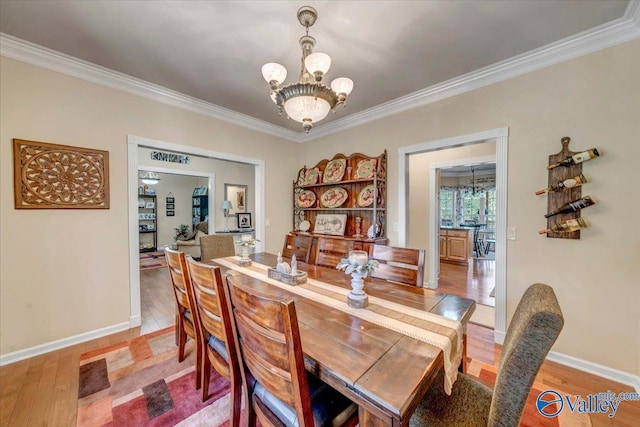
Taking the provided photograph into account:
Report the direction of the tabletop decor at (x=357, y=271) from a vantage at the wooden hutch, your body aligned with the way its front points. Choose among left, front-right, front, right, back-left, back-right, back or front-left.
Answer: front-left

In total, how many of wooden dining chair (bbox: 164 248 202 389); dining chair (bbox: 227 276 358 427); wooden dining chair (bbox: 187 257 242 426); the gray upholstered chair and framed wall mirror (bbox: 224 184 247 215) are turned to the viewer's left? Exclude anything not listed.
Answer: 1

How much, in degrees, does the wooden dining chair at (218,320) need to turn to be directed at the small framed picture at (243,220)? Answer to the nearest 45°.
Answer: approximately 45° to its left

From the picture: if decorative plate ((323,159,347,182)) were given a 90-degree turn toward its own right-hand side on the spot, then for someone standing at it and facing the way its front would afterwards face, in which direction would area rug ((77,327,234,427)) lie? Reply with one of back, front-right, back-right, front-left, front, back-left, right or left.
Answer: left

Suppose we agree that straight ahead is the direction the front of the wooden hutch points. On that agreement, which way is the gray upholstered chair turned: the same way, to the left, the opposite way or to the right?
to the right

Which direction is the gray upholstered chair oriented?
to the viewer's left

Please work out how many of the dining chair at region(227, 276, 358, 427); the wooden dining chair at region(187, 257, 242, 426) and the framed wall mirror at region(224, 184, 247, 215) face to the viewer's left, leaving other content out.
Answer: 0

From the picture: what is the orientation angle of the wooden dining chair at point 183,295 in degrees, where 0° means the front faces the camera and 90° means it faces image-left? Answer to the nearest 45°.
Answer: approximately 225°

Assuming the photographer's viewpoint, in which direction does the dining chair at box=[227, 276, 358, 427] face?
facing away from the viewer and to the right of the viewer

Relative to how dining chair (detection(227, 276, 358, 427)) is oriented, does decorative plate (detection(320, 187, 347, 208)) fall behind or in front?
in front

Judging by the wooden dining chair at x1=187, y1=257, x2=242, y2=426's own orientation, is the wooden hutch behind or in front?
in front

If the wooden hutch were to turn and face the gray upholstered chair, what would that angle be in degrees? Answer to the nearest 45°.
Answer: approximately 45° to its left

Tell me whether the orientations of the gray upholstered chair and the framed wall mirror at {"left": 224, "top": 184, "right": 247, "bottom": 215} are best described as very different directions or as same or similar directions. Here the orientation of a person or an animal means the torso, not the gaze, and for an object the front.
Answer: very different directions

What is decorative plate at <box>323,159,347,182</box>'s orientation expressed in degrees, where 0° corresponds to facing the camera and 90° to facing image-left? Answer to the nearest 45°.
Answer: approximately 45°

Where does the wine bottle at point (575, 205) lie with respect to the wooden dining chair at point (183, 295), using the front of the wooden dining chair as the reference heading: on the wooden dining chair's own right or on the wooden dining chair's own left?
on the wooden dining chair's own right

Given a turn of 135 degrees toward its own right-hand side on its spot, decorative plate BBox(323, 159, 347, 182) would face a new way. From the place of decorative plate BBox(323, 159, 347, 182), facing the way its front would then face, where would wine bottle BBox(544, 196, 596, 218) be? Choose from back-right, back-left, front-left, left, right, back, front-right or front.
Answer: back-right

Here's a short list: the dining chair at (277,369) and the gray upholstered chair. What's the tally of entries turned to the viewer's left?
1

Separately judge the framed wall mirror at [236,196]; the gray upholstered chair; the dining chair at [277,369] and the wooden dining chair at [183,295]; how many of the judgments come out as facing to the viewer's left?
1

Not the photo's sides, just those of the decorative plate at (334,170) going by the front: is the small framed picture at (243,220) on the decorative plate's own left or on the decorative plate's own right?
on the decorative plate's own right
